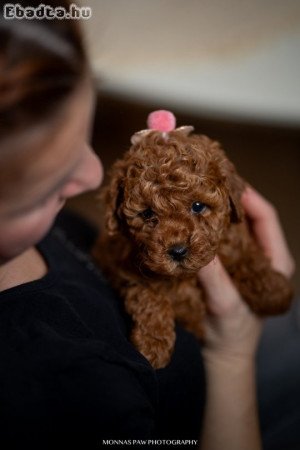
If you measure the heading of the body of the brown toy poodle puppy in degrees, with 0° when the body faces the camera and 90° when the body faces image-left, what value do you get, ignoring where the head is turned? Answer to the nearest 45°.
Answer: approximately 0°

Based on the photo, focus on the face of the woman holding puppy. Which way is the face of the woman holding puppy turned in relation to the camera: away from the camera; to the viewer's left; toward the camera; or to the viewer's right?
to the viewer's right
